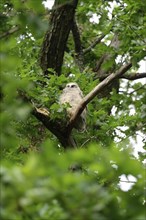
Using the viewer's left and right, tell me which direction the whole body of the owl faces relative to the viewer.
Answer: facing the viewer
